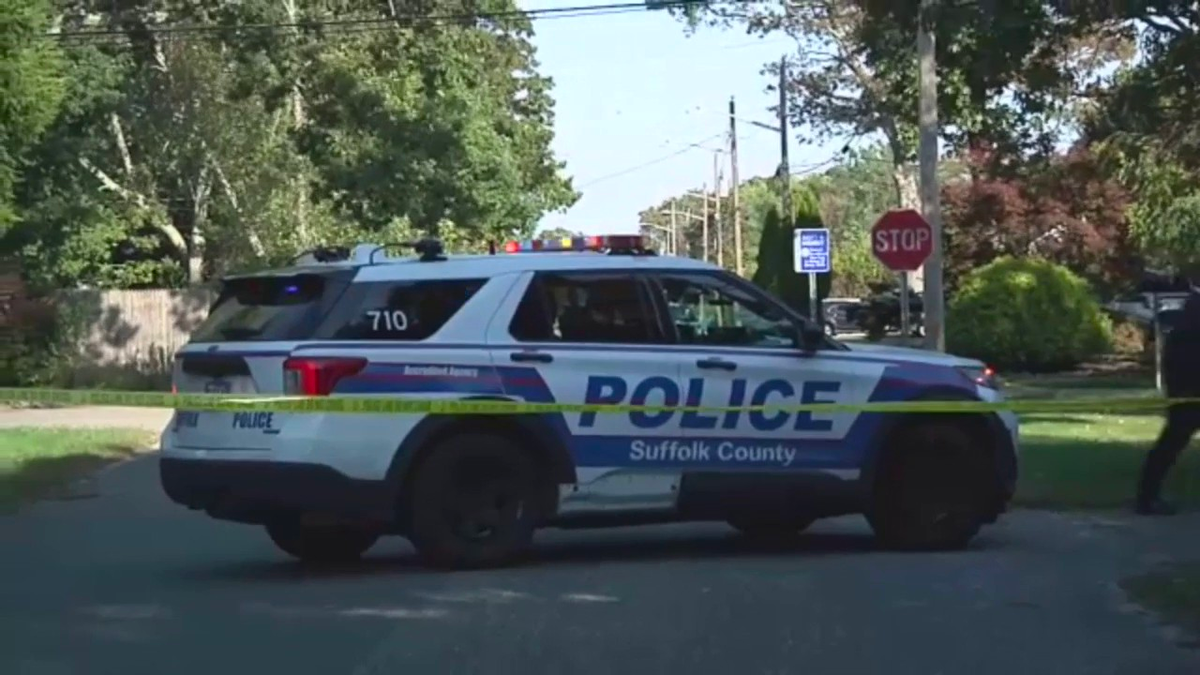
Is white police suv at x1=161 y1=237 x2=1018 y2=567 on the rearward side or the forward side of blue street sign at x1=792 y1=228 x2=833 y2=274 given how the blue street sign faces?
on the forward side

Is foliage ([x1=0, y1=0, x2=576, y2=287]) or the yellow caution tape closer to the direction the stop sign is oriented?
the yellow caution tape

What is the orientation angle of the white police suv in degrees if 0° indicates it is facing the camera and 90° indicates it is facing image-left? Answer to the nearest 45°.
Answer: approximately 225°

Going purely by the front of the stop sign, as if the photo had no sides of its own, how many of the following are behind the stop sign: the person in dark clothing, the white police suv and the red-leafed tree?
1
